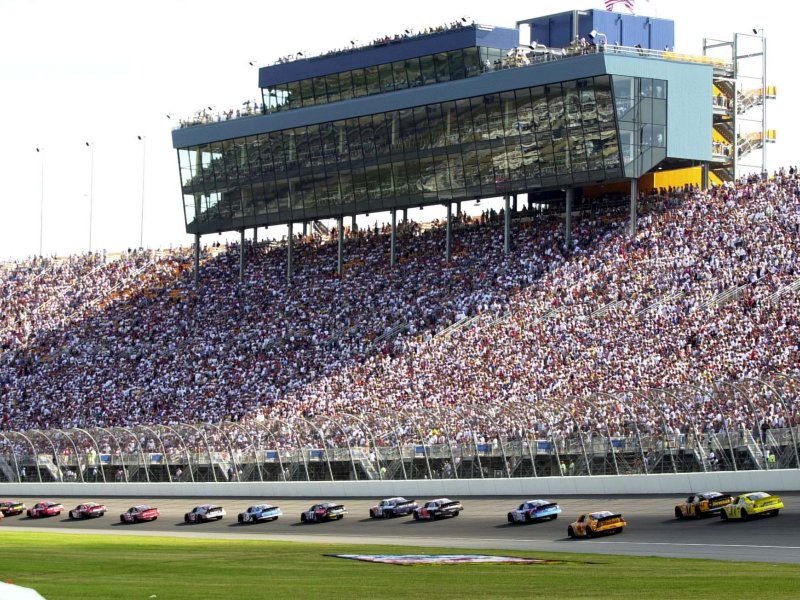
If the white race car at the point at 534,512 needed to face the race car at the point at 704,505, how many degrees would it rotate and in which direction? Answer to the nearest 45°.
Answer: approximately 180°

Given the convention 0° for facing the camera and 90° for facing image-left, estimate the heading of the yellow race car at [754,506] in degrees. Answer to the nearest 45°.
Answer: approximately 135°

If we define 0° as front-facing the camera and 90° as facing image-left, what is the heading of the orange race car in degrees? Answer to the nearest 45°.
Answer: approximately 135°

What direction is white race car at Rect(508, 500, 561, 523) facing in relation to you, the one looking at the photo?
facing away from the viewer and to the left of the viewer

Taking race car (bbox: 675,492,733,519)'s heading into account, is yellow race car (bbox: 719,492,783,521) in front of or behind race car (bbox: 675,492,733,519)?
behind

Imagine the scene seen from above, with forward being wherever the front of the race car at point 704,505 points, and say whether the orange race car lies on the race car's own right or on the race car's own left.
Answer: on the race car's own left

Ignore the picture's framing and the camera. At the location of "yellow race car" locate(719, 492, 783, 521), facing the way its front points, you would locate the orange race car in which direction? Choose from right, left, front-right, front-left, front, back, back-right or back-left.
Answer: front-left

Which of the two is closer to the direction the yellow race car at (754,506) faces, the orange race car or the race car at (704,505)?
the race car

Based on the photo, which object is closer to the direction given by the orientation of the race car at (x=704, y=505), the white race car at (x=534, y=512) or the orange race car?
the white race car

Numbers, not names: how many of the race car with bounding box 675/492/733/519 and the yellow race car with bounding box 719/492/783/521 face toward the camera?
0

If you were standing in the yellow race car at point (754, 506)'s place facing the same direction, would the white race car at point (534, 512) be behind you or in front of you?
in front

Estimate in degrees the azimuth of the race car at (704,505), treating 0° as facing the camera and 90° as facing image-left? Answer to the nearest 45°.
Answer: approximately 135°

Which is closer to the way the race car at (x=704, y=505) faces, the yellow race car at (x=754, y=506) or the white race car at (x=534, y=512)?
the white race car
